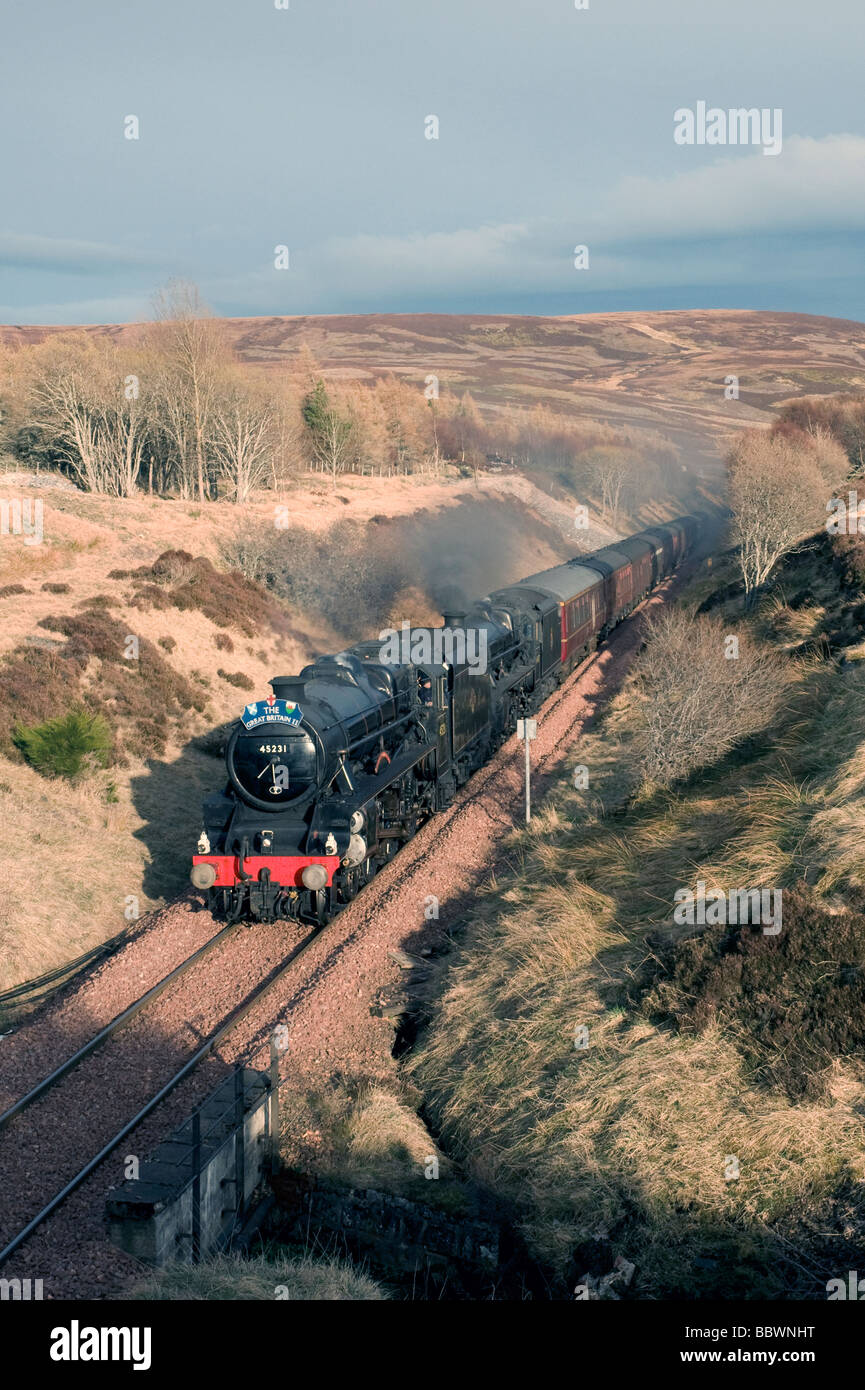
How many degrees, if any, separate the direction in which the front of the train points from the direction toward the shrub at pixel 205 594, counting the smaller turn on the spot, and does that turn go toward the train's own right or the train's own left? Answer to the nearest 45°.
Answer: approximately 135° to the train's own right

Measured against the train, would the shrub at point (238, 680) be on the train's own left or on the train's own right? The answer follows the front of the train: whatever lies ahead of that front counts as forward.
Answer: on the train's own right

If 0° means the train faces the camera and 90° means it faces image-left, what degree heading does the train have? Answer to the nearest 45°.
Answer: approximately 45°

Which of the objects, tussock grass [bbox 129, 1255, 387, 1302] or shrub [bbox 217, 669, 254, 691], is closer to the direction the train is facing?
the tussock grass
